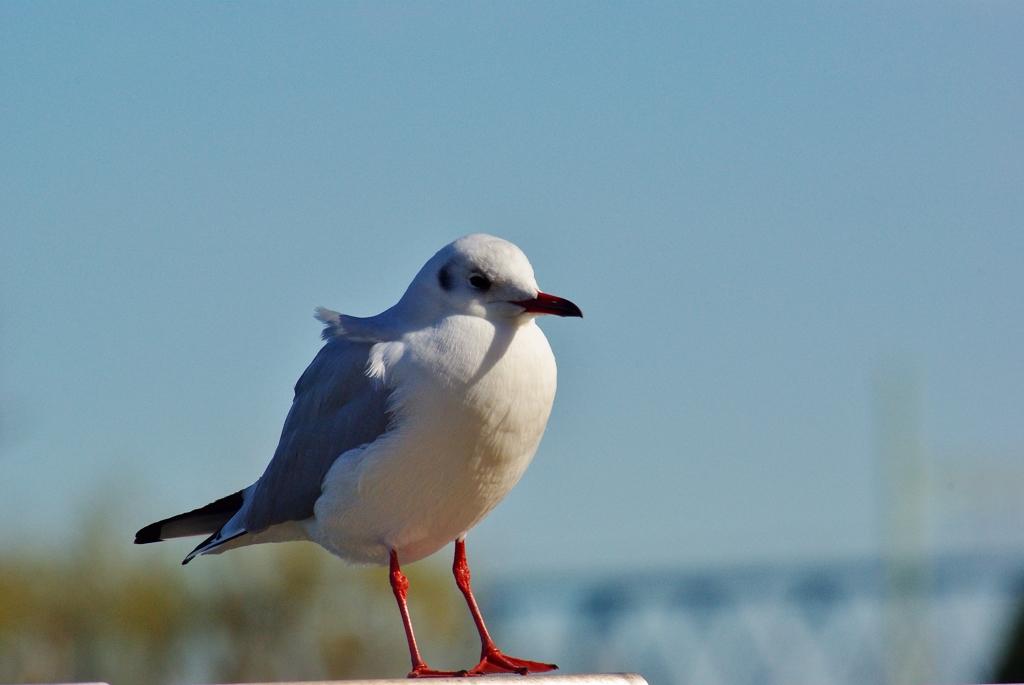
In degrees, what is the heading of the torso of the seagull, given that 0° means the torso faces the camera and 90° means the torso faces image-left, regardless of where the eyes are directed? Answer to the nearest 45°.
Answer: approximately 315°
